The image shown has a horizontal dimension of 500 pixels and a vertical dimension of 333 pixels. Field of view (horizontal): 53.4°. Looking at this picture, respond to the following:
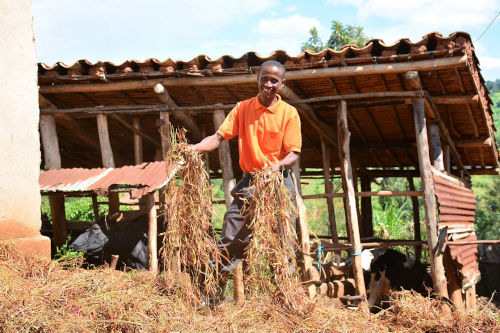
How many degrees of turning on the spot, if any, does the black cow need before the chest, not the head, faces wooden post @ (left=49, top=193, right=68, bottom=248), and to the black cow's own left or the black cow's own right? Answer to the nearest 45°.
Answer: approximately 45° to the black cow's own right

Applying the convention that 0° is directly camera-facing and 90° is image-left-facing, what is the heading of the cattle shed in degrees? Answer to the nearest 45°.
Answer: approximately 0°

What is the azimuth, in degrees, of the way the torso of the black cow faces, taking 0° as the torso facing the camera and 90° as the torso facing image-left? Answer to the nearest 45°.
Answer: approximately 90°

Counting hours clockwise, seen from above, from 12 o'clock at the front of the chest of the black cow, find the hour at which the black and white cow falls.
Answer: The black and white cow is roughly at 6 o'clock from the black cow.

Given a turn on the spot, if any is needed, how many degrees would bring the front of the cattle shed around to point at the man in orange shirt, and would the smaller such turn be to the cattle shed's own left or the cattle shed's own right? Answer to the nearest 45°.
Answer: approximately 45° to the cattle shed's own right

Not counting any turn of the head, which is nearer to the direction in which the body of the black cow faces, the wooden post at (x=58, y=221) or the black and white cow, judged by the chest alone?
the wooden post
